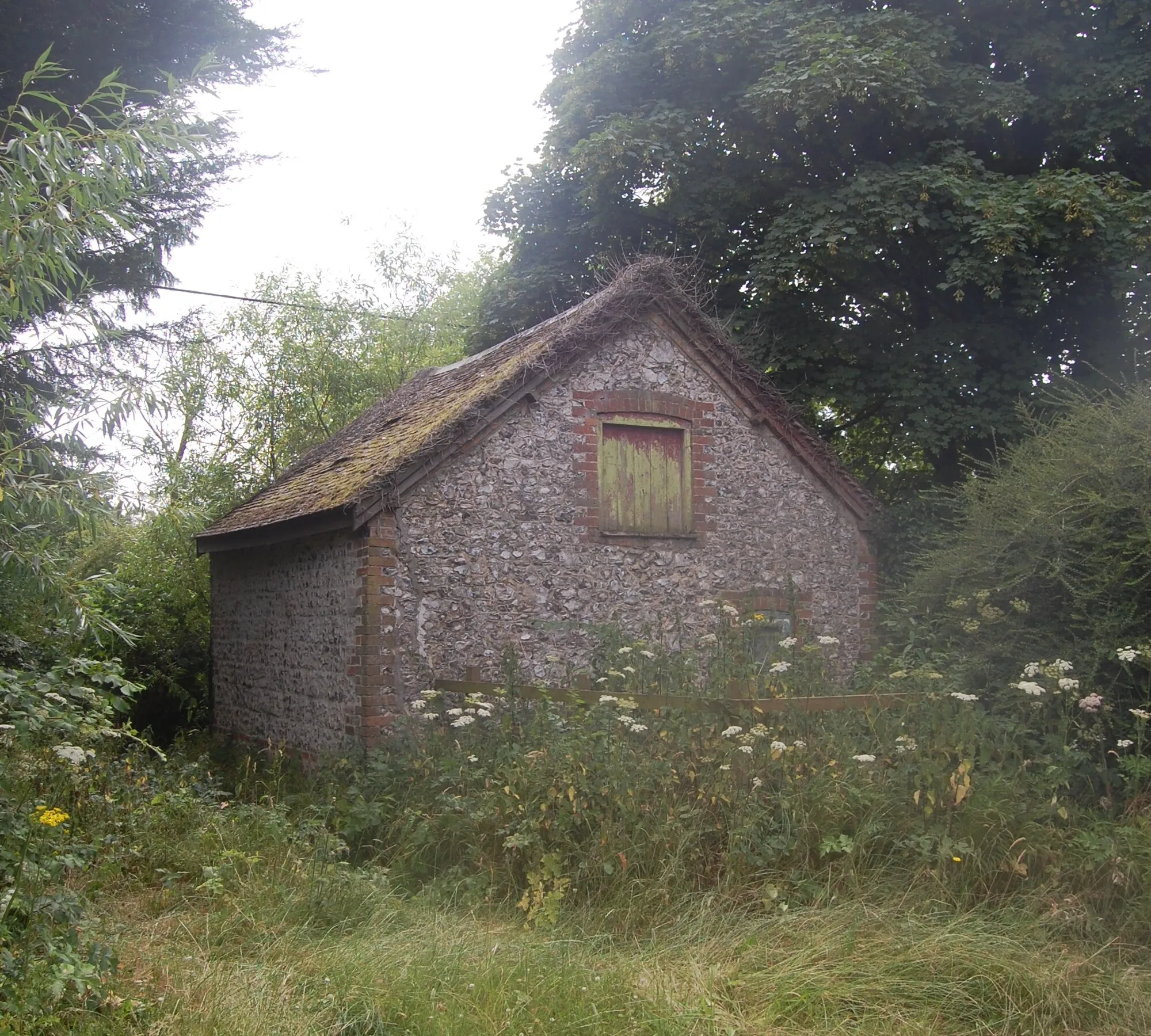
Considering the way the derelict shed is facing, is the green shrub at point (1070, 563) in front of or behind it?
in front

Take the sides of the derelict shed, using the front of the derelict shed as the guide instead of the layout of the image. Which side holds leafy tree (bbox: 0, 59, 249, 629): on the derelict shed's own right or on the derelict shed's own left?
on the derelict shed's own right

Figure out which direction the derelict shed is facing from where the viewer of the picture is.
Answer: facing the viewer and to the right of the viewer

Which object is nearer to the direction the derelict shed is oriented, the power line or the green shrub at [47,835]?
the green shrub
